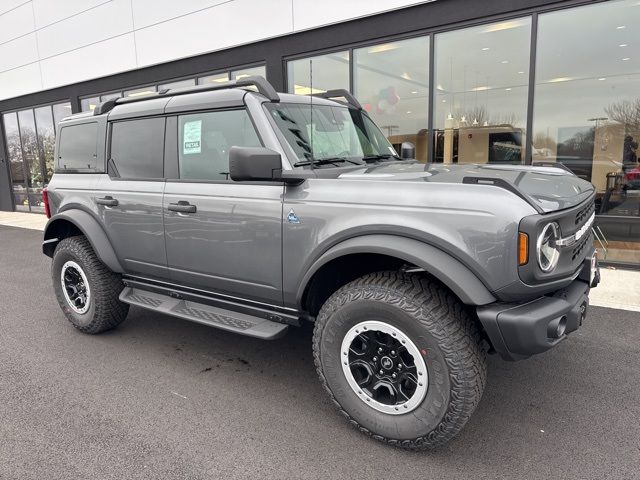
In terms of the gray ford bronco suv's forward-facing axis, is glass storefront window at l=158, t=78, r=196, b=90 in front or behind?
behind

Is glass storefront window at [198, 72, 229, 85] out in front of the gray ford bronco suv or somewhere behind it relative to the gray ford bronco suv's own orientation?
behind

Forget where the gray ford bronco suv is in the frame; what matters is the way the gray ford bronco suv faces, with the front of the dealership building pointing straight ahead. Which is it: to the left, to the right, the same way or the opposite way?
to the left

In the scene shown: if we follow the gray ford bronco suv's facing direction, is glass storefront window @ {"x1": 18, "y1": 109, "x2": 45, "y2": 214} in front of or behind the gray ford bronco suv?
behind

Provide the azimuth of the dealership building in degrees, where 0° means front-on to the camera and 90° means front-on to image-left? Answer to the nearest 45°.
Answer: approximately 45°
